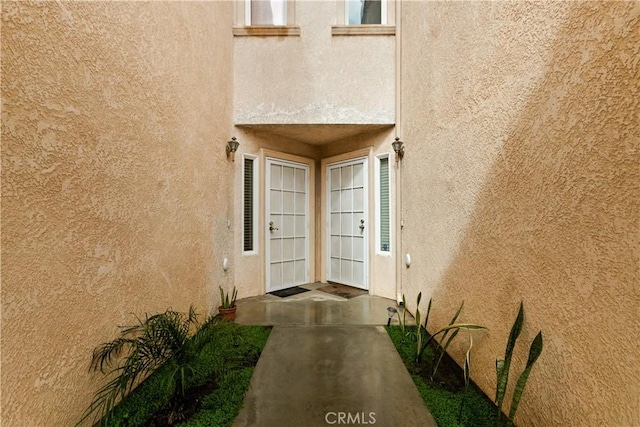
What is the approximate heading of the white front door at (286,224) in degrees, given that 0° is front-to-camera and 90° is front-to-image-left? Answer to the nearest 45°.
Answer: approximately 315°

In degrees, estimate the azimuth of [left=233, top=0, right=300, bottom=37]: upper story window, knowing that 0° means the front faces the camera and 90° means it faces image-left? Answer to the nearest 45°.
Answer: approximately 0°

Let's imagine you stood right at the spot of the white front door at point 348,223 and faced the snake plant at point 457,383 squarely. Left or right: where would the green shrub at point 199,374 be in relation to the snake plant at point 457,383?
right
